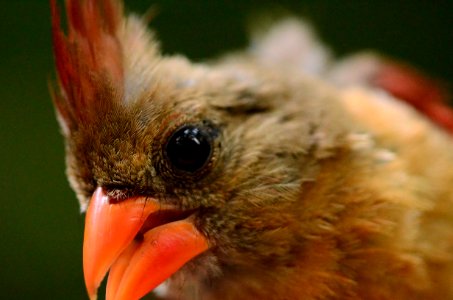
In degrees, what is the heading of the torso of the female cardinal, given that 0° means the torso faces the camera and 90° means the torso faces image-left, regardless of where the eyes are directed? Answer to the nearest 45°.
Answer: approximately 45°
